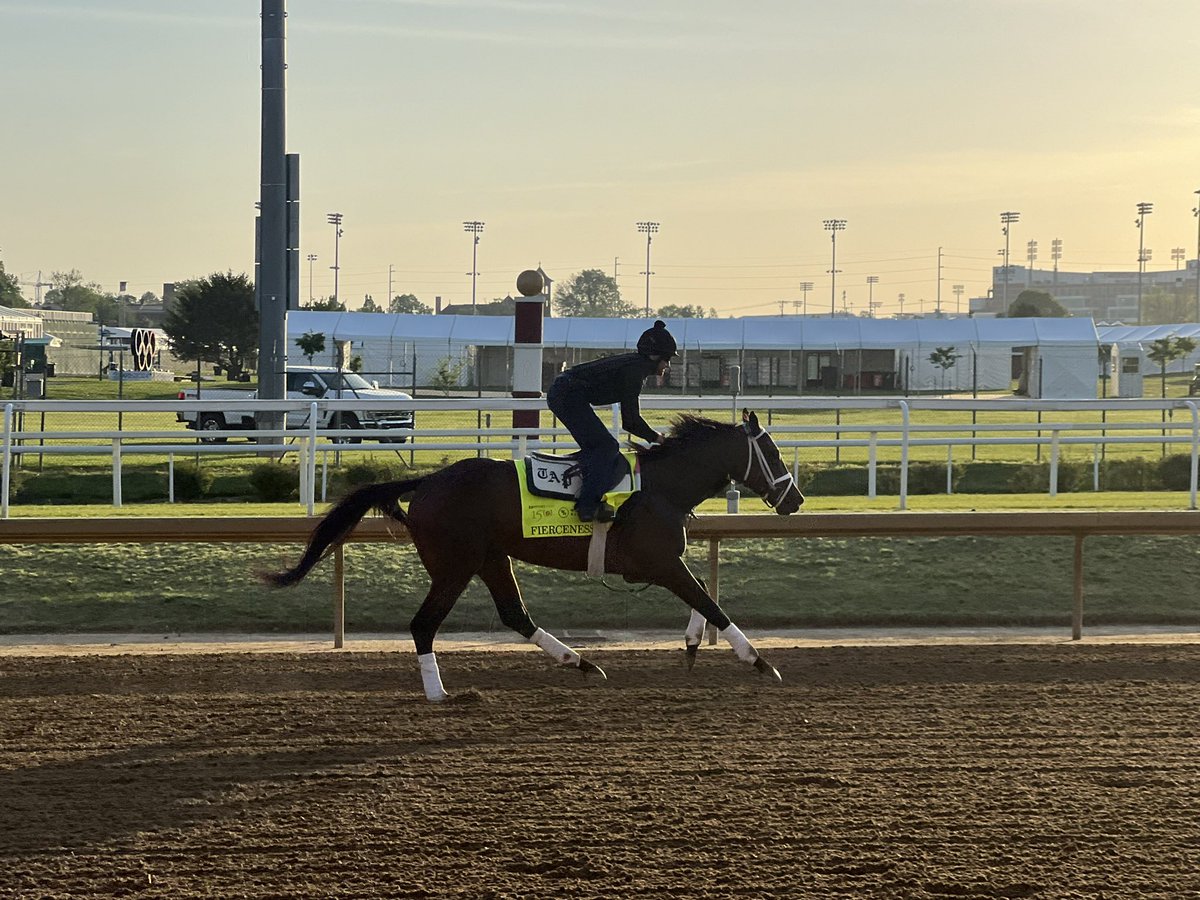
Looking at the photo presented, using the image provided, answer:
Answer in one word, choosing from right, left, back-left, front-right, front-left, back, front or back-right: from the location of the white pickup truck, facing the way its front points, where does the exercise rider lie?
front-right

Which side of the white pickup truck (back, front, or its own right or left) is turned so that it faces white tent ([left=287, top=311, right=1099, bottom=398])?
left

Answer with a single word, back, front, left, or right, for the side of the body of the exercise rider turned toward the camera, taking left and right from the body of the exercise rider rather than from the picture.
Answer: right

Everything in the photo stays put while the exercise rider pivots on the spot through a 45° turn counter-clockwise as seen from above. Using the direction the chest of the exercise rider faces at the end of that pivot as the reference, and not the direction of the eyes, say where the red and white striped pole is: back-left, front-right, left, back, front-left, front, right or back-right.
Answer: front-left

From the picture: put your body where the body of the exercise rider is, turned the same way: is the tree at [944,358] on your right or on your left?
on your left

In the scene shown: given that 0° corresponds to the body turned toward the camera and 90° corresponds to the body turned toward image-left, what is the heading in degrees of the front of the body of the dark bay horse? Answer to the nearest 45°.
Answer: approximately 270°

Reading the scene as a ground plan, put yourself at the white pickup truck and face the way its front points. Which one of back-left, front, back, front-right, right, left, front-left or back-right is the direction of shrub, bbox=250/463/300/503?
front-right

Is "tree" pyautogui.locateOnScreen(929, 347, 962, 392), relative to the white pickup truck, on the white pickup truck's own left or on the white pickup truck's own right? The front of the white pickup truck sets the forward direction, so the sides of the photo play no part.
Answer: on the white pickup truck's own left

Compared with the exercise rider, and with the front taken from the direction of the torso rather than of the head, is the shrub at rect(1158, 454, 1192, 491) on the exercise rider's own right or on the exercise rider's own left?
on the exercise rider's own left

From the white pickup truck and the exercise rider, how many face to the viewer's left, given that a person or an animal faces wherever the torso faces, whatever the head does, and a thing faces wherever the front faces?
0

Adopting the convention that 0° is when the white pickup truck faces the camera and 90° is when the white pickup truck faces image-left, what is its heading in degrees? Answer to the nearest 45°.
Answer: approximately 315°

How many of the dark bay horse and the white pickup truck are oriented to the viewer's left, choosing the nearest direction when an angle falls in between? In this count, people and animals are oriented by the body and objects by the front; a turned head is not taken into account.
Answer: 0

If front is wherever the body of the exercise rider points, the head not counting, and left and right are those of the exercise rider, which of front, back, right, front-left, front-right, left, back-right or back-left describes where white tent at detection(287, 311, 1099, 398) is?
left

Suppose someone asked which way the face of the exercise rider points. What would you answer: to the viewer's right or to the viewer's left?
to the viewer's right

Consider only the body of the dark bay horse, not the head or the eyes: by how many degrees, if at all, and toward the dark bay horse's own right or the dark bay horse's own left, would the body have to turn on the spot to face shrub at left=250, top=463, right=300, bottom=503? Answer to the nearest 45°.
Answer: approximately 90° to the dark bay horse's own left
